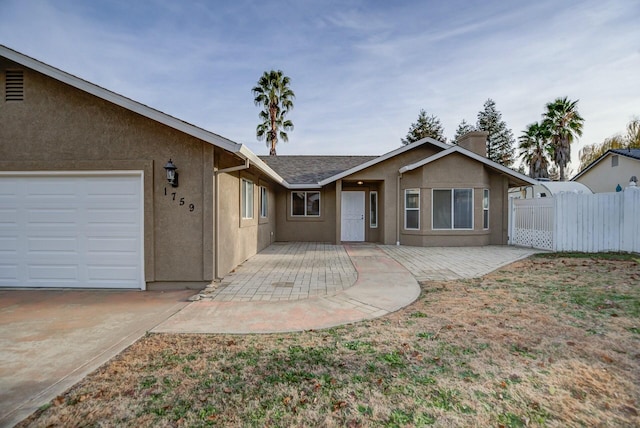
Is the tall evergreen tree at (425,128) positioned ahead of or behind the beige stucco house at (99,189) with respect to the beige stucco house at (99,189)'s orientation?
behind

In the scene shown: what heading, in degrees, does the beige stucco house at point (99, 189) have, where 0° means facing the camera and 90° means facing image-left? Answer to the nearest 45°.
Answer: approximately 0°

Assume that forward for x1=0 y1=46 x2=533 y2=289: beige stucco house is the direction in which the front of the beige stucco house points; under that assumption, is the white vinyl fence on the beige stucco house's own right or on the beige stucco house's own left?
on the beige stucco house's own left

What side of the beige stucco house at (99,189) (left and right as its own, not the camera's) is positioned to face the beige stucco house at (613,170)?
left

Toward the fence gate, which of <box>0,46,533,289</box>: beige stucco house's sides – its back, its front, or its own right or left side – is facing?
left

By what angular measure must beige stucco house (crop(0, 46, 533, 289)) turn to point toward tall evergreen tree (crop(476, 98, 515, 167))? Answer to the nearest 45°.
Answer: approximately 135° to its left

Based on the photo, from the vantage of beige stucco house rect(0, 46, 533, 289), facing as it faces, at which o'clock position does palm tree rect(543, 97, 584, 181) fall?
The palm tree is roughly at 8 o'clock from the beige stucco house.
